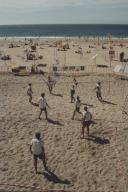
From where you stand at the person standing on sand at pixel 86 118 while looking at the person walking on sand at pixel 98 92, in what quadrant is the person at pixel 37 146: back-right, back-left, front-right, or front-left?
back-left

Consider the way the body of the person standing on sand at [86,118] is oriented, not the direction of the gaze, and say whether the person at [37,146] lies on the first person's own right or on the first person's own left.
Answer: on the first person's own left

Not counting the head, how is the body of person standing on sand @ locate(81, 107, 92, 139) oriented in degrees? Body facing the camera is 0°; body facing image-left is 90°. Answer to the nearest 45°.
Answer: approximately 135°

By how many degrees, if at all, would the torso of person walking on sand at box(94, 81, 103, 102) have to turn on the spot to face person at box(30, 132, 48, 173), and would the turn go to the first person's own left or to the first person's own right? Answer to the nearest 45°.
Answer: approximately 90° to the first person's own left

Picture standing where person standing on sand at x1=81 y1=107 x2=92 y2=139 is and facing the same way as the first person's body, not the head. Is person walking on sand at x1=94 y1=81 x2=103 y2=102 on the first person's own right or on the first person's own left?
on the first person's own right

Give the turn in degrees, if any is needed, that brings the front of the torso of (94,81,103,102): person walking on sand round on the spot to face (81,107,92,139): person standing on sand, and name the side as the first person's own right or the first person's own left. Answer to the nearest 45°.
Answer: approximately 90° to the first person's own left

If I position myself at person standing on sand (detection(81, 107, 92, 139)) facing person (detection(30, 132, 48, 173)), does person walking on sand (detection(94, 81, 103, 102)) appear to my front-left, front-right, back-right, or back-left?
back-right
